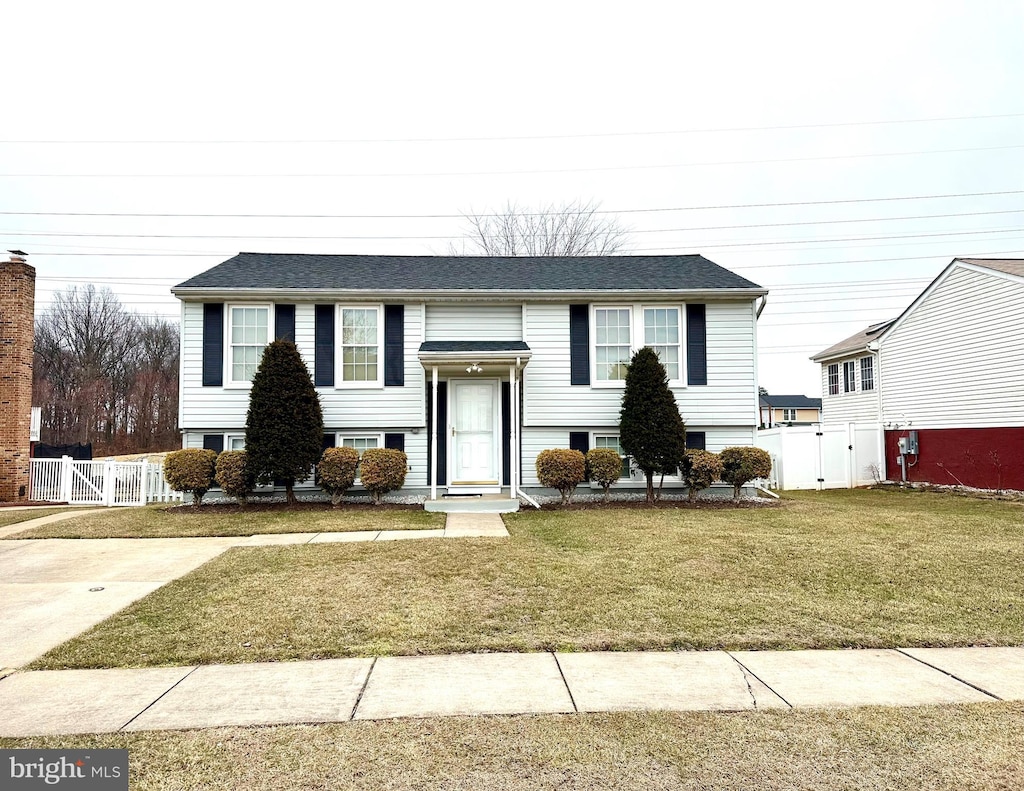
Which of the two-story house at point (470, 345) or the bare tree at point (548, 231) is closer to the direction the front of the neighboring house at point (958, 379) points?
the two-story house

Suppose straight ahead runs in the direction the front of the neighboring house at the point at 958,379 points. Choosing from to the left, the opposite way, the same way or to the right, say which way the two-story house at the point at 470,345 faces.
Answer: the same way

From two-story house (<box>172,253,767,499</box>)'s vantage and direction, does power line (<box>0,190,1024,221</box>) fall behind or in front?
behind

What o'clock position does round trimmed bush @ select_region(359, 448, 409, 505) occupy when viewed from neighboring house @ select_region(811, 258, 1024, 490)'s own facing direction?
The round trimmed bush is roughly at 3 o'clock from the neighboring house.

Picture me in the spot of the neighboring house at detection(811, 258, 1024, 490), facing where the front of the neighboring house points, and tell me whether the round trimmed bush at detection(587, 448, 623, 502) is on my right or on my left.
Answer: on my right

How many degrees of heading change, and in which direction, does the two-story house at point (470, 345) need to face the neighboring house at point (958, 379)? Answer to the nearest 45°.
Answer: approximately 90° to its left

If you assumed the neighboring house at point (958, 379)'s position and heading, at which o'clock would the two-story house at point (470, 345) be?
The two-story house is roughly at 3 o'clock from the neighboring house.

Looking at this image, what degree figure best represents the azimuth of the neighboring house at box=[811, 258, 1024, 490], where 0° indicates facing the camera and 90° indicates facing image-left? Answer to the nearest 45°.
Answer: approximately 315°

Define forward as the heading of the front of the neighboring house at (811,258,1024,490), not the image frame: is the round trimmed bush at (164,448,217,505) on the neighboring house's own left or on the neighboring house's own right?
on the neighboring house's own right

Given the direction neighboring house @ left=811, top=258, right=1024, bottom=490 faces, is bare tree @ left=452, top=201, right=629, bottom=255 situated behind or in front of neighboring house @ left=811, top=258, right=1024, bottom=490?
behind

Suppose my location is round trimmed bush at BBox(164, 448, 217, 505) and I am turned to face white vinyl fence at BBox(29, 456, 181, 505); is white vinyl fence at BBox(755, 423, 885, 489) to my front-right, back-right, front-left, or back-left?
back-right

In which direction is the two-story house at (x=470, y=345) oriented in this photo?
toward the camera

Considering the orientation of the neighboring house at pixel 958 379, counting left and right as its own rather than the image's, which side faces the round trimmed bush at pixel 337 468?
right

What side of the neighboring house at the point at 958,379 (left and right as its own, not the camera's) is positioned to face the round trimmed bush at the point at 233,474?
right

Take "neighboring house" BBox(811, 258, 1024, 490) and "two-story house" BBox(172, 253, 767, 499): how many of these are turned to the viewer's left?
0

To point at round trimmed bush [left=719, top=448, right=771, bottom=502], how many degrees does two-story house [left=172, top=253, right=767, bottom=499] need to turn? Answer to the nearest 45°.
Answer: approximately 90° to its left

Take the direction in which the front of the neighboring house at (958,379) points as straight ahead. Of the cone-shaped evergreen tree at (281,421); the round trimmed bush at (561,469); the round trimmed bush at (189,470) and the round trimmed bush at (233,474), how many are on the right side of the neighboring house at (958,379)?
4
